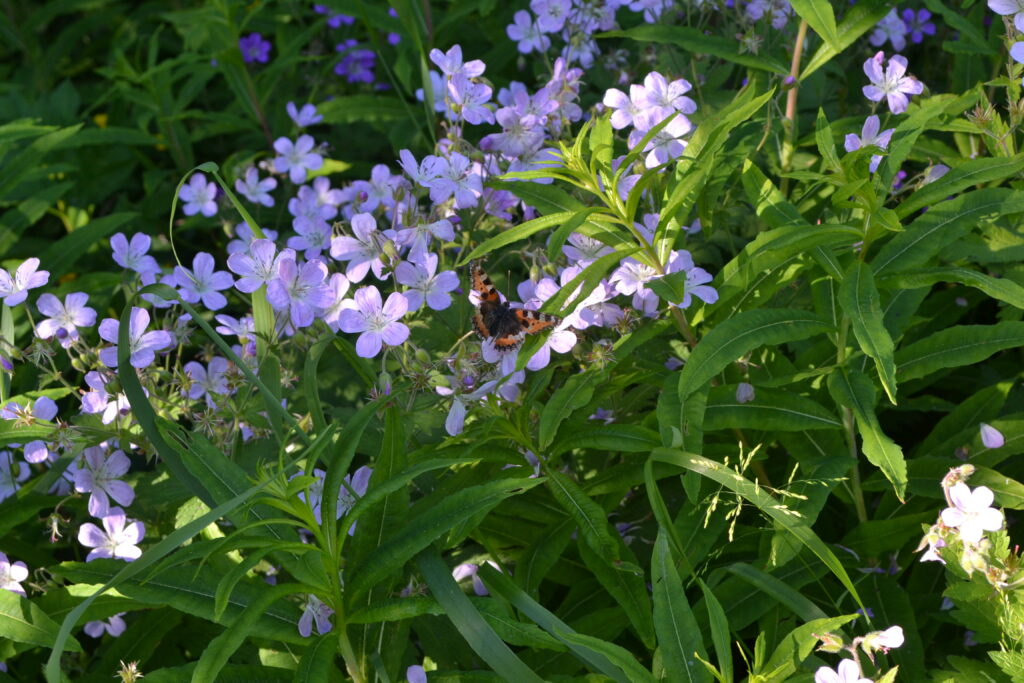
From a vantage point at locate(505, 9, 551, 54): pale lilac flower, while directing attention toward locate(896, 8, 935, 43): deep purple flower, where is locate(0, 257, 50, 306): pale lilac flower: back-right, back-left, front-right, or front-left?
back-right

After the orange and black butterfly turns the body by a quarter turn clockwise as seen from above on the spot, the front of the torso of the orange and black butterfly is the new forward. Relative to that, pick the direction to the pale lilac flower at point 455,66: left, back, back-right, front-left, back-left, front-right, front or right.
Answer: back-left

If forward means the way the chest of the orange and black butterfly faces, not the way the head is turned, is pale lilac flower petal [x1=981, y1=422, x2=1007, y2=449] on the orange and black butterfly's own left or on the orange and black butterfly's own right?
on the orange and black butterfly's own right

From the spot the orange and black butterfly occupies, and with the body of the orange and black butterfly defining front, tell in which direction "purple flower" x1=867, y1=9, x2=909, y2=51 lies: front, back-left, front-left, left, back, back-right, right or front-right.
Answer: front

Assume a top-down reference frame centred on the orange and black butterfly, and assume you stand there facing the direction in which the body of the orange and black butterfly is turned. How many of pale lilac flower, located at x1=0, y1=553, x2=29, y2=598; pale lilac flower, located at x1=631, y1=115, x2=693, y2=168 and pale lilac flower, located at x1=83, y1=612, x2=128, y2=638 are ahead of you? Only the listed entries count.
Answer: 1

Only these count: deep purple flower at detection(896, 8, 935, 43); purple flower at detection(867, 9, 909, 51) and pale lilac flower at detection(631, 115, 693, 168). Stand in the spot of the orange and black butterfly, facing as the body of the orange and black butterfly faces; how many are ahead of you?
3

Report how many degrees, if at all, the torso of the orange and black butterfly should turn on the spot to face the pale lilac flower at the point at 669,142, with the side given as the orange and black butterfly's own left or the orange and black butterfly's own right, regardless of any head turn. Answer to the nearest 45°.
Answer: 0° — it already faces it

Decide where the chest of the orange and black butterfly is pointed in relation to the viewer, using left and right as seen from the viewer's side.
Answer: facing away from the viewer and to the right of the viewer

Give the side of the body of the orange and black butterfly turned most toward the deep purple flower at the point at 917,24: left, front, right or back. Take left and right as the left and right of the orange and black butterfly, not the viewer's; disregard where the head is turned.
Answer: front
